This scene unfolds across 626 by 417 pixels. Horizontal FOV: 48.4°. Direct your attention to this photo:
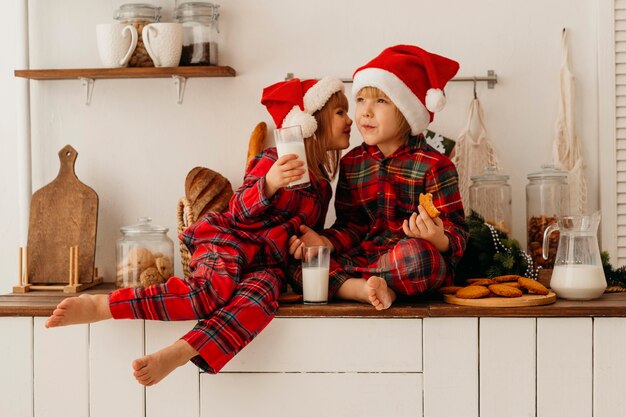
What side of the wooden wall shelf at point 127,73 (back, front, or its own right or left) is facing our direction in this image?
front

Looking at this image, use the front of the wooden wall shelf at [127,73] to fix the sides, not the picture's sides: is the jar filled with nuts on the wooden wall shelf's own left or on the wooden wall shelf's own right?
on the wooden wall shelf's own left

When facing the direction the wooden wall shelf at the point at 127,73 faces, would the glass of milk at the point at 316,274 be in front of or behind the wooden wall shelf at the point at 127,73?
in front

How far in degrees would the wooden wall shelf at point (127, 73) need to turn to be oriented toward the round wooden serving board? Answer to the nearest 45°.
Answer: approximately 45° to its left

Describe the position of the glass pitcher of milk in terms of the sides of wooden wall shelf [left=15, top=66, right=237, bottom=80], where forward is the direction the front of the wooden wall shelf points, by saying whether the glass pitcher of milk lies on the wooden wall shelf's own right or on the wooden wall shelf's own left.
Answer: on the wooden wall shelf's own left

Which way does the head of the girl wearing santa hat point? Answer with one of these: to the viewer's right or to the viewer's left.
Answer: to the viewer's right

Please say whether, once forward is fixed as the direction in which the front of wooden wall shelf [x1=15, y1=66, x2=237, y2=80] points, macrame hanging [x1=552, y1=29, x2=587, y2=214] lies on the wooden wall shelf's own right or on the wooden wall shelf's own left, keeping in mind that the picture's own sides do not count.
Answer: on the wooden wall shelf's own left
